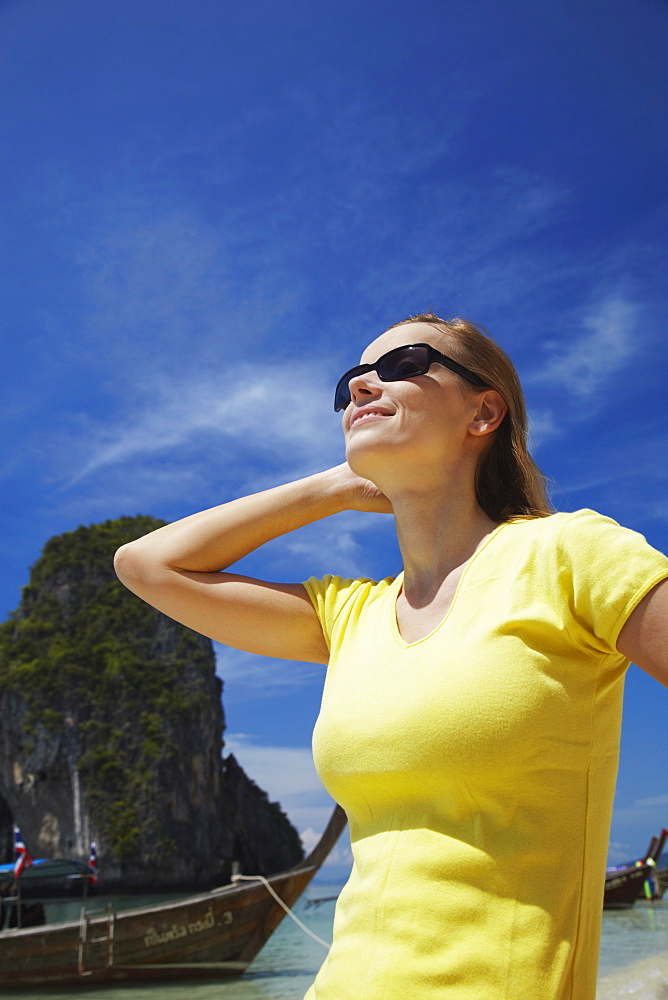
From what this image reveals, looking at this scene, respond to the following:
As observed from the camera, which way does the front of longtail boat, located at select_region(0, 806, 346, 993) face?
facing to the right of the viewer

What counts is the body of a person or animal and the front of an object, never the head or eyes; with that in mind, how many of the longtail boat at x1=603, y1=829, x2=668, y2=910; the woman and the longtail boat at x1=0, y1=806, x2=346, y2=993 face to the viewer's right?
2

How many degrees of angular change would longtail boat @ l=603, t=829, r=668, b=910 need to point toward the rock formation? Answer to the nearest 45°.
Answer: approximately 135° to its left

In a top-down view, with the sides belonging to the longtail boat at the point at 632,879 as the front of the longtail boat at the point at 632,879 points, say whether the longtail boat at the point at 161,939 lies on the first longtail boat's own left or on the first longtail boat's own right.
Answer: on the first longtail boat's own right

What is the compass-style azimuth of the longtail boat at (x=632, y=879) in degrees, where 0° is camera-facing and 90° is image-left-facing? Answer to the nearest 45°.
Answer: approximately 270°

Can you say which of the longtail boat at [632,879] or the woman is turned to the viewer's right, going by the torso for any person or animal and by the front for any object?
the longtail boat

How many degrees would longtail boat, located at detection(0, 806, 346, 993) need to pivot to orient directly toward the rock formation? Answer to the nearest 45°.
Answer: approximately 90° to its left

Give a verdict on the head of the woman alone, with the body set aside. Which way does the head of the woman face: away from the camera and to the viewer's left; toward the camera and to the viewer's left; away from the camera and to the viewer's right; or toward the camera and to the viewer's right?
toward the camera and to the viewer's left

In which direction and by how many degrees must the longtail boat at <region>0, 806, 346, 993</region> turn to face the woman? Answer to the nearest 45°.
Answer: approximately 90° to its right

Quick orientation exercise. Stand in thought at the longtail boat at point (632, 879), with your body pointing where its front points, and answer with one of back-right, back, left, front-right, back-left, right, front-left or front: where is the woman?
right
